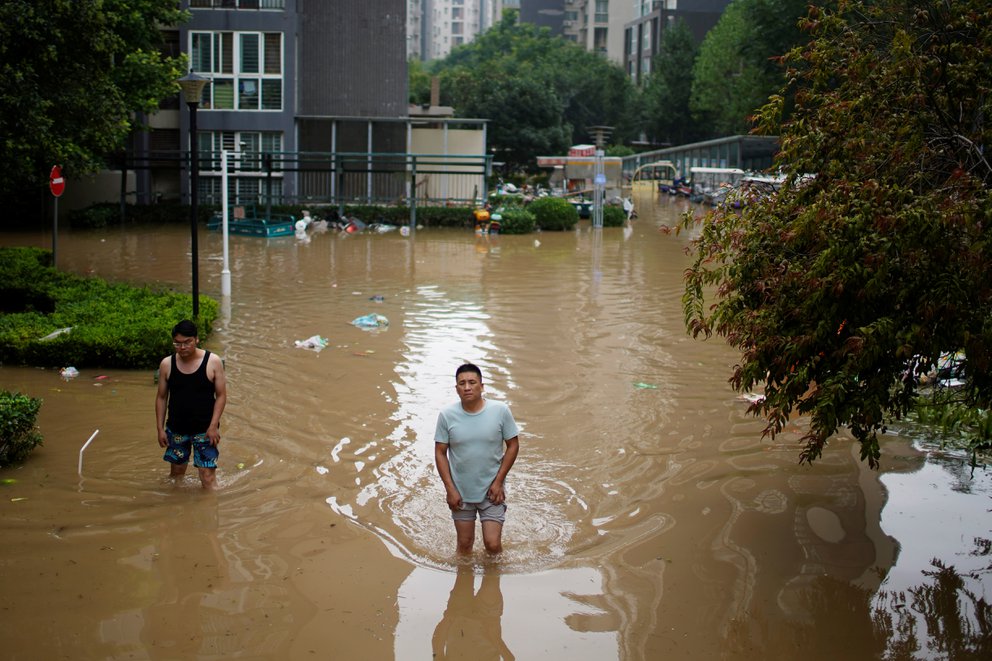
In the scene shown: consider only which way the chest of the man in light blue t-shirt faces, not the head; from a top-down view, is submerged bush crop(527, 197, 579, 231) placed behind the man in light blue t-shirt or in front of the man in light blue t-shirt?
behind

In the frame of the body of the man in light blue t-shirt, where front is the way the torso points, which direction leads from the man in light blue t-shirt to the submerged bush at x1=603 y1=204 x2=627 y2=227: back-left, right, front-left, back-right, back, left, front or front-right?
back

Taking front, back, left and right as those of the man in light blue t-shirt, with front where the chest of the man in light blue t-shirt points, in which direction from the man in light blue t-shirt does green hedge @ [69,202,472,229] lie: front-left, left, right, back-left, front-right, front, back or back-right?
back

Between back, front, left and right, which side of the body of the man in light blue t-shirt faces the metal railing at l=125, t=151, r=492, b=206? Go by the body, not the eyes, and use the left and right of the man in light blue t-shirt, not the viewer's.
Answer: back

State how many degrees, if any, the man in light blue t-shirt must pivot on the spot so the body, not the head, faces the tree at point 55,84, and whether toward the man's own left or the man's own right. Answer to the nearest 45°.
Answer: approximately 135° to the man's own right

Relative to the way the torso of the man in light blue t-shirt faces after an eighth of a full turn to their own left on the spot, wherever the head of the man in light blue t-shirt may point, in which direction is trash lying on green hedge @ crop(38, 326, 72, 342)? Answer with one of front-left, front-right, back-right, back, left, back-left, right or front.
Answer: back

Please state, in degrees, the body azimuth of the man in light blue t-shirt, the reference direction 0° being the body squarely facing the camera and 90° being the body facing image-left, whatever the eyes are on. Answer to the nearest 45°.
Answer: approximately 0°

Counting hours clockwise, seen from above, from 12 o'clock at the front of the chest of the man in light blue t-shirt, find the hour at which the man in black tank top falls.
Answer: The man in black tank top is roughly at 4 o'clock from the man in light blue t-shirt.

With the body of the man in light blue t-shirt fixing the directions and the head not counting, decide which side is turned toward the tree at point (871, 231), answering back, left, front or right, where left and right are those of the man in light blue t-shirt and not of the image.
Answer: left

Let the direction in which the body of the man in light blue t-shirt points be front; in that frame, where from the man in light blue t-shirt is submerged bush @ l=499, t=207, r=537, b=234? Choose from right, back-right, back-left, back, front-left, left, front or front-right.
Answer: back
